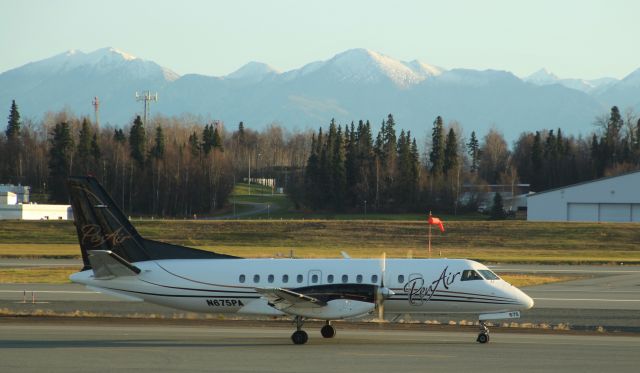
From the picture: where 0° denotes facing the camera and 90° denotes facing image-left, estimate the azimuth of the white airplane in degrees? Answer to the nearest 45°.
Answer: approximately 270°
